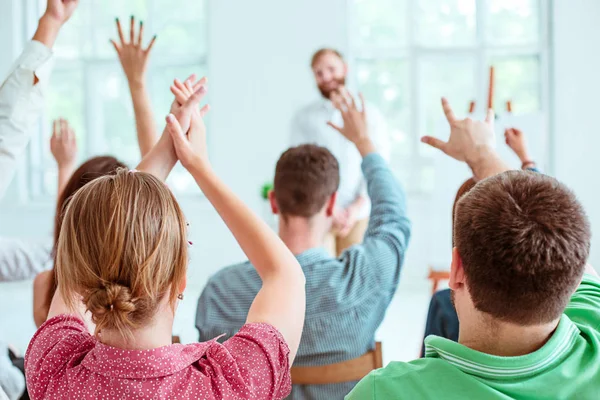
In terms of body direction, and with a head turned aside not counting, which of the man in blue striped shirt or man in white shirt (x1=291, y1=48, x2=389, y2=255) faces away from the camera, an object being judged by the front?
the man in blue striped shirt

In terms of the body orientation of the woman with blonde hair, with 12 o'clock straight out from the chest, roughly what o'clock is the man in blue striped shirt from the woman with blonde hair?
The man in blue striped shirt is roughly at 1 o'clock from the woman with blonde hair.

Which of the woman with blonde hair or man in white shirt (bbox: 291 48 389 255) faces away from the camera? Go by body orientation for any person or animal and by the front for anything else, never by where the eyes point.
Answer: the woman with blonde hair

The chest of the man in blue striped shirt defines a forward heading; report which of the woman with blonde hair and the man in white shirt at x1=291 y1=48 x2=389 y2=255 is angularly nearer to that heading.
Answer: the man in white shirt

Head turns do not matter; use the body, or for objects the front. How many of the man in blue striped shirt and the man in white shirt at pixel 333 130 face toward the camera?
1

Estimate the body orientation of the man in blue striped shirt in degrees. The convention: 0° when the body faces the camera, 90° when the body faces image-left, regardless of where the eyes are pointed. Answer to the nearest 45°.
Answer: approximately 180°

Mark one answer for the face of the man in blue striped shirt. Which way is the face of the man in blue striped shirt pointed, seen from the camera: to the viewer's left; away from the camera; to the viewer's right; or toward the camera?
away from the camera

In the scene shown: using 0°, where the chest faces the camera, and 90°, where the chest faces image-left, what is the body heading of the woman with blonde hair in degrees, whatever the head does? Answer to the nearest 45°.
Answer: approximately 180°

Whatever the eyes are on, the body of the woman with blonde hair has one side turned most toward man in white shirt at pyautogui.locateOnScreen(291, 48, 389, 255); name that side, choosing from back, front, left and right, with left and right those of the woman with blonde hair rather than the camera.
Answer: front

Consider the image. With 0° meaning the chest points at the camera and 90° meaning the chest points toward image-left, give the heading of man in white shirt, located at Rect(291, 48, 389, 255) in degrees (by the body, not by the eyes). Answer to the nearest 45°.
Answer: approximately 0°

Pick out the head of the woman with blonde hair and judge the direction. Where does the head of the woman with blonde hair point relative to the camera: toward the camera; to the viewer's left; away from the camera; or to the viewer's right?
away from the camera

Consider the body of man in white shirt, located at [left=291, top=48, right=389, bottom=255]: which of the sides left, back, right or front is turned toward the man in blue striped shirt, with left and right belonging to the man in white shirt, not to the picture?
front

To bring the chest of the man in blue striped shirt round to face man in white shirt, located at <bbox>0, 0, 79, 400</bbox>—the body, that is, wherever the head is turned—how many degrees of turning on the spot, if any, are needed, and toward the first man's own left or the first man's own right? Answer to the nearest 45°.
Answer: approximately 135° to the first man's own left

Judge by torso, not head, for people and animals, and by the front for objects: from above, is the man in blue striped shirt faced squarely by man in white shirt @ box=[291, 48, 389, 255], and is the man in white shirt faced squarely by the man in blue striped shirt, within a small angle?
yes
